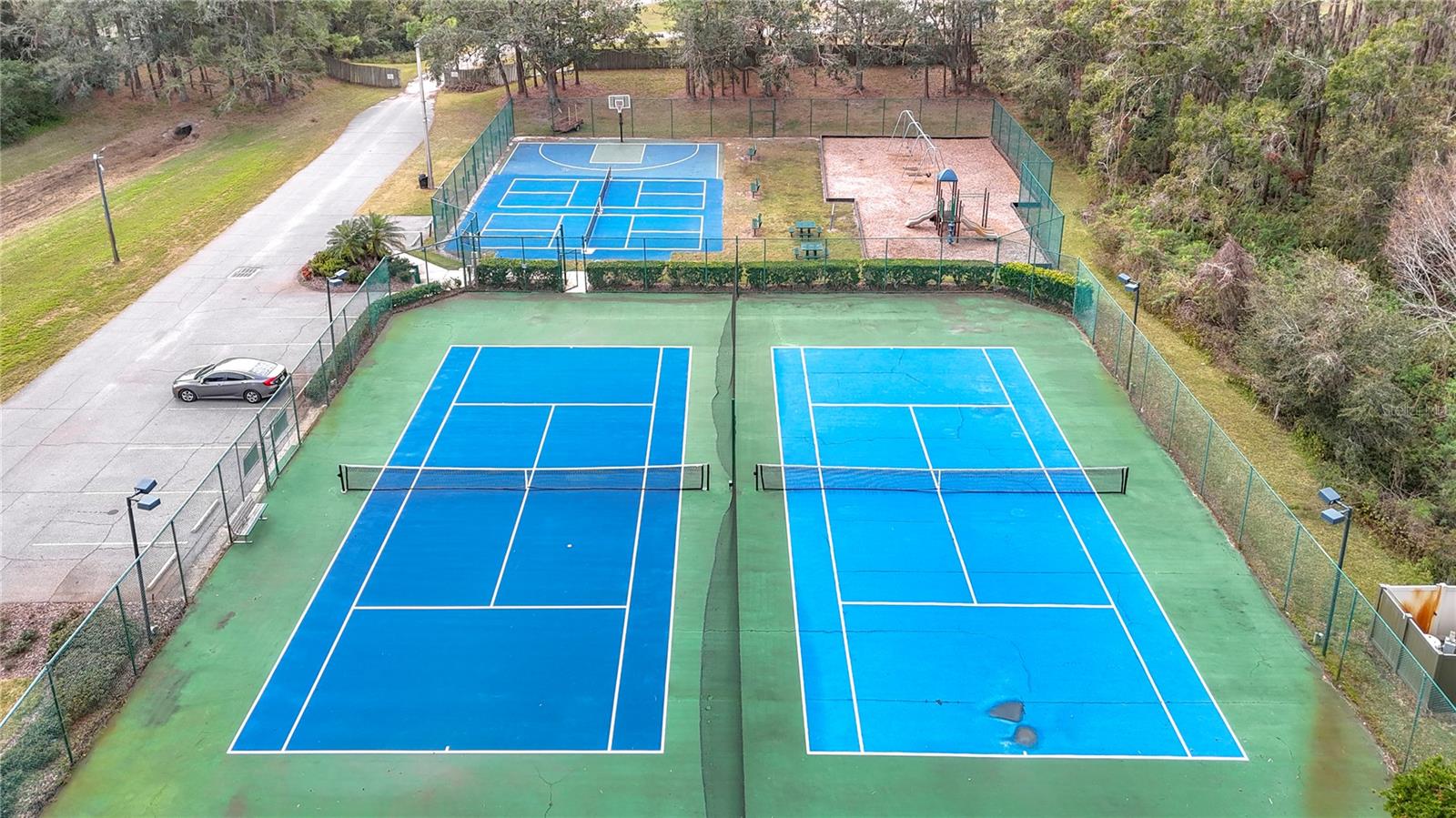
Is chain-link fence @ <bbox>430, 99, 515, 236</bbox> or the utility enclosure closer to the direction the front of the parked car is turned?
the chain-link fence

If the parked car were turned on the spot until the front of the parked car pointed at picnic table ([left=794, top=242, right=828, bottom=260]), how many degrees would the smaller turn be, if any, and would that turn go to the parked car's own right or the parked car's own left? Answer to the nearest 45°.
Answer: approximately 135° to the parked car's own right

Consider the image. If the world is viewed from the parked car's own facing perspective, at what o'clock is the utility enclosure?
The utility enclosure is roughly at 6 o'clock from the parked car.

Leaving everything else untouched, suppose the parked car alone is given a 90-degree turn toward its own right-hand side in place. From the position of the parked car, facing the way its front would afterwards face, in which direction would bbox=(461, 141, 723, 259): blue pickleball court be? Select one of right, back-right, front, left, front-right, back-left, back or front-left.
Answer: front

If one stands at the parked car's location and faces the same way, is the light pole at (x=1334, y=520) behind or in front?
behind

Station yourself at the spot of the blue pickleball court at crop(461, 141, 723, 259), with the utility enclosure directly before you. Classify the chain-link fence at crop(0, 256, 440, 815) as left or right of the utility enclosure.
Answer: right

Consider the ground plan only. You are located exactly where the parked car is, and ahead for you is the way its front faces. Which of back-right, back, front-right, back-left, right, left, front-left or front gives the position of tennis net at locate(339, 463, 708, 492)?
back

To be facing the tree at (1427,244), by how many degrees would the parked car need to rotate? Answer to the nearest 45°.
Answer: approximately 135° to its right

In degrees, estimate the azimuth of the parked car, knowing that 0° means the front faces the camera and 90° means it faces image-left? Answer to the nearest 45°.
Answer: approximately 135°

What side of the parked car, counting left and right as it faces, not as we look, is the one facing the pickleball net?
right

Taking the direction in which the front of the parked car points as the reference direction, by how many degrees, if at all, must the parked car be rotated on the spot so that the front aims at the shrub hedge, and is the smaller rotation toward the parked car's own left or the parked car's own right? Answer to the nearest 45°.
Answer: approximately 135° to the parked car's own right

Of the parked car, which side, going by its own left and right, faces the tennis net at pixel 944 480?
back

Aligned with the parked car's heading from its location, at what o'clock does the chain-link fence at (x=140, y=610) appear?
The chain-link fence is roughly at 8 o'clock from the parked car.

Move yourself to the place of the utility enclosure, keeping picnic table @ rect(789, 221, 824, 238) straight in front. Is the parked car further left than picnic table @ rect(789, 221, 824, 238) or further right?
left
